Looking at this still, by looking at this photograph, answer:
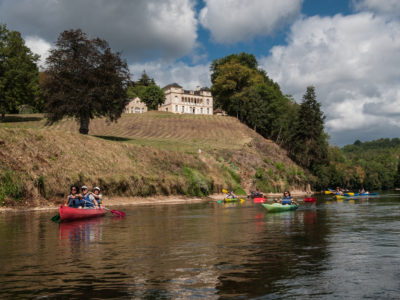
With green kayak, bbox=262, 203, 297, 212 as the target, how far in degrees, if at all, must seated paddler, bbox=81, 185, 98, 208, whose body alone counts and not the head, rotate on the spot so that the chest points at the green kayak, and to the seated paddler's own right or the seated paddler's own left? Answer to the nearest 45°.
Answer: approximately 135° to the seated paddler's own left

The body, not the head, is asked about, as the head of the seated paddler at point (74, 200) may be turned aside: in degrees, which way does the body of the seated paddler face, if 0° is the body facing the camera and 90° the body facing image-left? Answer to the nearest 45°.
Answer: approximately 45°

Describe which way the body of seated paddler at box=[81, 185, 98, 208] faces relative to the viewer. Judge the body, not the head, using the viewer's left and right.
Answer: facing the viewer and to the left of the viewer

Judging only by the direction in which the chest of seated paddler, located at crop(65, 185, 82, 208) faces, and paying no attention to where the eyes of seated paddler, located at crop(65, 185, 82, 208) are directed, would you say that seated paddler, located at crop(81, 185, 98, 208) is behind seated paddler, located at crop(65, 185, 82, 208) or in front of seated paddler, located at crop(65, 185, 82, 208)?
behind

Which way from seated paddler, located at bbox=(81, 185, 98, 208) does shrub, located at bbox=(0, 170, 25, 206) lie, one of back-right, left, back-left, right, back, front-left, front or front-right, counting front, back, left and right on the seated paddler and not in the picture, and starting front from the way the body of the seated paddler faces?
right

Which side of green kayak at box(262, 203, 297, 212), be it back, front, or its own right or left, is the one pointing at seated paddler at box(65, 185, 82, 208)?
front

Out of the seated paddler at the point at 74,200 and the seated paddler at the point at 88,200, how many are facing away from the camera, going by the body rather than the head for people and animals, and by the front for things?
0

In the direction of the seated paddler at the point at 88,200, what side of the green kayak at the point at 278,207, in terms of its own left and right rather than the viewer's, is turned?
front

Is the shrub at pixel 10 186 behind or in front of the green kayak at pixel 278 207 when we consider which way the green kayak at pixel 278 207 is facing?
in front

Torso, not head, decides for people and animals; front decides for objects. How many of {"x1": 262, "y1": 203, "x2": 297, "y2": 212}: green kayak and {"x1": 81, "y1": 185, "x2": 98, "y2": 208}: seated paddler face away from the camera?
0

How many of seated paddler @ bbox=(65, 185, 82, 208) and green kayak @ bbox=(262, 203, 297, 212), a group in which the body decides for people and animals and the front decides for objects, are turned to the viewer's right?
0
